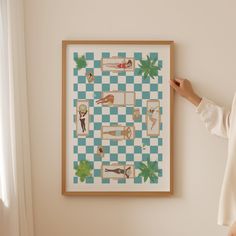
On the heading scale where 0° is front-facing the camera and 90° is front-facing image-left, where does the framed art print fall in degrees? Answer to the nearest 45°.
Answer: approximately 0°
